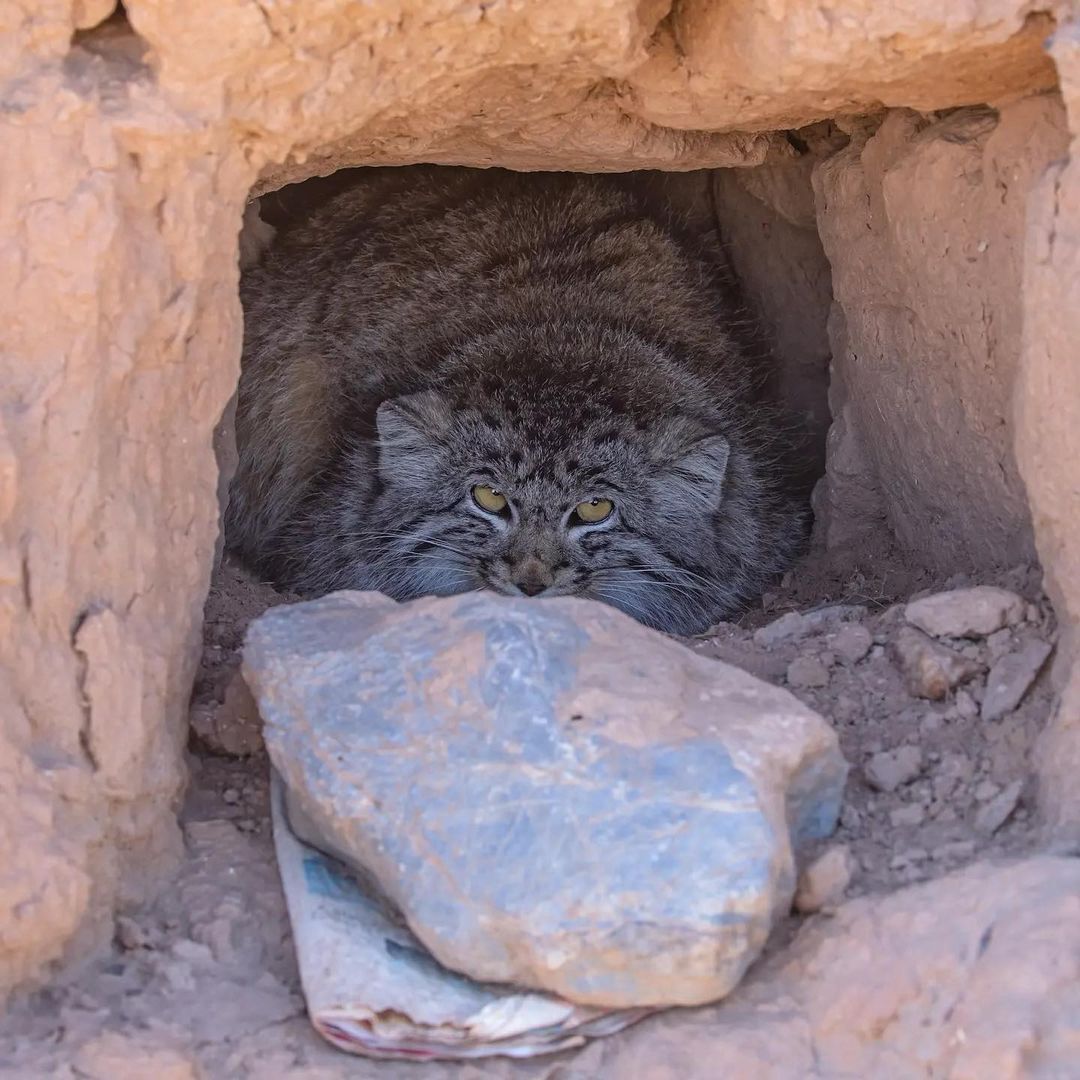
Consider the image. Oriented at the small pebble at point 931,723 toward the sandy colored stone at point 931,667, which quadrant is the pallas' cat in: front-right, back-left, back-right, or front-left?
front-left

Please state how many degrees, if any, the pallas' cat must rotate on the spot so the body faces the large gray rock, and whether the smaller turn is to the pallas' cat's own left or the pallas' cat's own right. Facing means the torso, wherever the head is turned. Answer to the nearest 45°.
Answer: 0° — it already faces it

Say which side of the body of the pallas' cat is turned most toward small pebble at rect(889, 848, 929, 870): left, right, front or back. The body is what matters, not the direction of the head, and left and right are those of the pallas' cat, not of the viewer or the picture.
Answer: front

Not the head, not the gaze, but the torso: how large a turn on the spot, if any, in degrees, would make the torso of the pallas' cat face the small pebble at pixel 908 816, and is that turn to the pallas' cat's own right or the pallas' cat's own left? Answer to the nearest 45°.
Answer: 0° — it already faces it

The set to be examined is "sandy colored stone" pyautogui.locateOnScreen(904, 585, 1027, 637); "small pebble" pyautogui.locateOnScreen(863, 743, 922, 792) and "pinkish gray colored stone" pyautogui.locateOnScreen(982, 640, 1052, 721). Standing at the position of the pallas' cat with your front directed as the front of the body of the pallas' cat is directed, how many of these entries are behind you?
0

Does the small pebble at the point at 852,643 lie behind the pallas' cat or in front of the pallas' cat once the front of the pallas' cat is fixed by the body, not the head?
in front

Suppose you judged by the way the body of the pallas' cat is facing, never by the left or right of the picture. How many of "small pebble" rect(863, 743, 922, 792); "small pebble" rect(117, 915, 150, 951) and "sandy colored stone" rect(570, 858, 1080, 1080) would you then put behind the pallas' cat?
0

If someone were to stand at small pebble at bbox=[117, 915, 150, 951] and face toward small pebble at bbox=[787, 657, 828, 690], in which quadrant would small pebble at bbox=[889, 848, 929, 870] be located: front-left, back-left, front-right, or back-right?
front-right

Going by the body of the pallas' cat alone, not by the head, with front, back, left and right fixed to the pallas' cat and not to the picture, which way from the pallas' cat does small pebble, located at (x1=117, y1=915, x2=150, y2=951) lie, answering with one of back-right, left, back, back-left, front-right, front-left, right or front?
front

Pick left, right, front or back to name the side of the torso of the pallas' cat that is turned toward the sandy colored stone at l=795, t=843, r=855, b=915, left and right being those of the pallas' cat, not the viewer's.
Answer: front

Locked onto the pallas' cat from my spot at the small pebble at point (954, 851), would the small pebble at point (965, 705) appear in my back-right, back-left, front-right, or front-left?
front-right

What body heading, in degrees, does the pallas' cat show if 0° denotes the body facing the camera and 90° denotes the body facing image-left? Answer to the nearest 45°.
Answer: approximately 0°

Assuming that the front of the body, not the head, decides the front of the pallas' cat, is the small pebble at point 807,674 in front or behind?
in front

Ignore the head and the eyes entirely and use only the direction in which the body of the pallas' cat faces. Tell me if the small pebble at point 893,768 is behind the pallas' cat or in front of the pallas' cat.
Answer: in front
